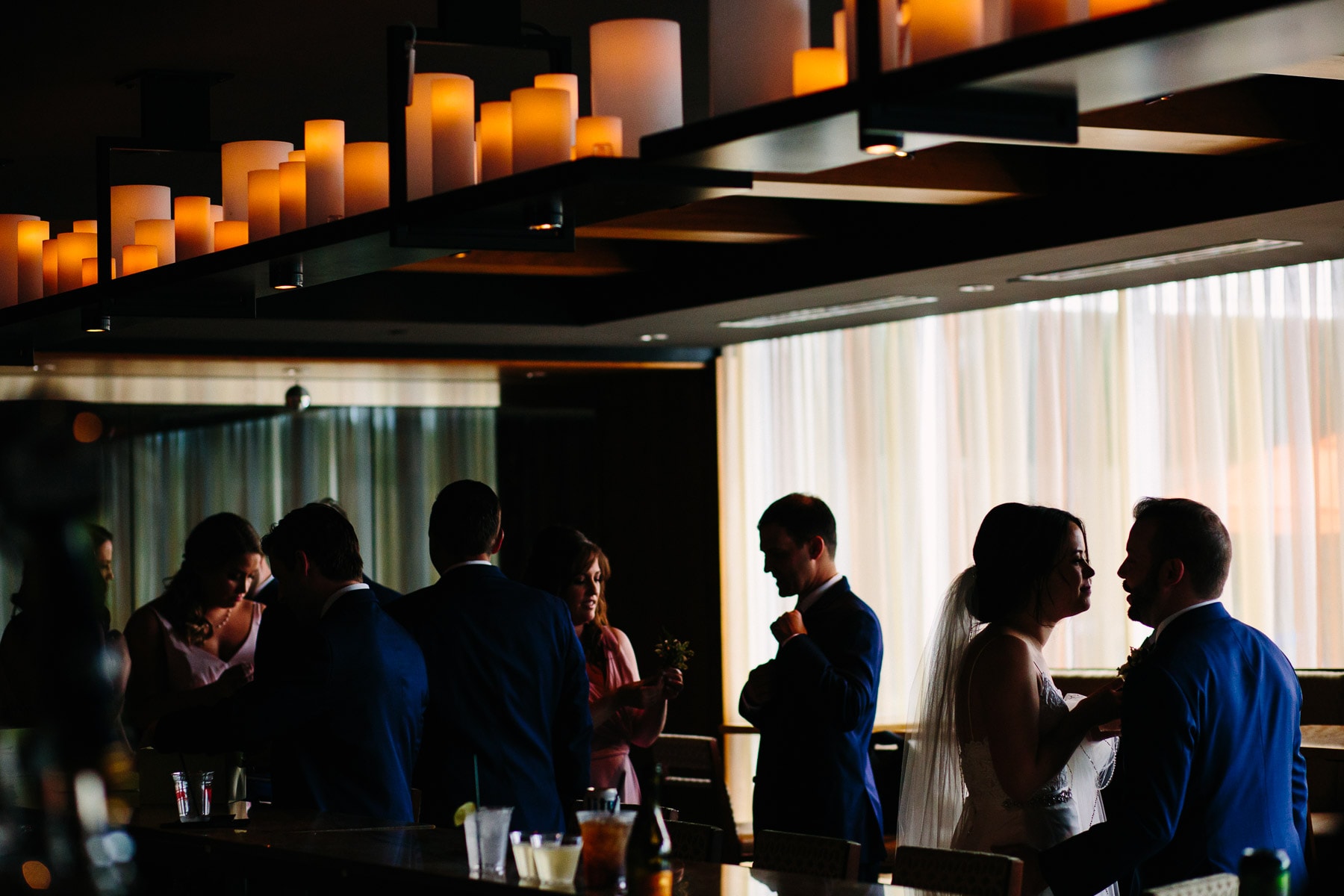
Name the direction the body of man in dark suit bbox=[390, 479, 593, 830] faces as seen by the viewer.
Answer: away from the camera

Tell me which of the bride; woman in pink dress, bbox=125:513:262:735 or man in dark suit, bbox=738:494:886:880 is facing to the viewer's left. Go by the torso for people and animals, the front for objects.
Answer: the man in dark suit

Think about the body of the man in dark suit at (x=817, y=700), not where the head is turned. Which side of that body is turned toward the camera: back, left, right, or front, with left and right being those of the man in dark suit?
left

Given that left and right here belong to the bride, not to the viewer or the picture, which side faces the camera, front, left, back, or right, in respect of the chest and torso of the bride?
right

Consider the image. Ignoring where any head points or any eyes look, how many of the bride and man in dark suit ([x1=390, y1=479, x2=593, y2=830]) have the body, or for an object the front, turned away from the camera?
1

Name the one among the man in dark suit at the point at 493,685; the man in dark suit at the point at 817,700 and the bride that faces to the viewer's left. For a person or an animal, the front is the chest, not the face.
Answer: the man in dark suit at the point at 817,700
